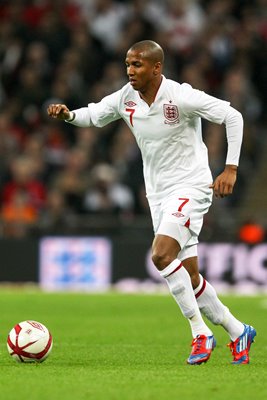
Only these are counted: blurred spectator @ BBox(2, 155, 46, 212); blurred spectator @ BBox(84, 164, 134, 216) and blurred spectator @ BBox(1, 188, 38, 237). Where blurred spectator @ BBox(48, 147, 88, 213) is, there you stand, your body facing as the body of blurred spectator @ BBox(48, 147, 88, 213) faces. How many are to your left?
1

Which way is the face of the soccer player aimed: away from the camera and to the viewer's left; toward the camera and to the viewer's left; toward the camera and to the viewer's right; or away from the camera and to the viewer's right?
toward the camera and to the viewer's left

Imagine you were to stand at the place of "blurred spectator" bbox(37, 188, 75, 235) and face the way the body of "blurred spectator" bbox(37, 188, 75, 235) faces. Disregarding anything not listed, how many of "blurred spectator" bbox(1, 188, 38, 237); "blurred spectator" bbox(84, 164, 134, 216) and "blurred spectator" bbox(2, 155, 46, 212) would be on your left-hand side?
1

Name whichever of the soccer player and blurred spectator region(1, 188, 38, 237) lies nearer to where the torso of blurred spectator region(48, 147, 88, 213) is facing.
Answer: the soccer player

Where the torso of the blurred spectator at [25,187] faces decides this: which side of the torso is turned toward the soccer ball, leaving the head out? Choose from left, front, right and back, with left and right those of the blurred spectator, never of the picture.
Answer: front

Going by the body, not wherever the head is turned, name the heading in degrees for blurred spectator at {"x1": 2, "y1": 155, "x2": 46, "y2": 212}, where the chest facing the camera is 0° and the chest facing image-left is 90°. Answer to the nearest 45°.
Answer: approximately 0°

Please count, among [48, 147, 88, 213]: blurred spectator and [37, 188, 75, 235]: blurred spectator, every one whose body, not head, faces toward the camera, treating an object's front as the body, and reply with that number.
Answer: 2

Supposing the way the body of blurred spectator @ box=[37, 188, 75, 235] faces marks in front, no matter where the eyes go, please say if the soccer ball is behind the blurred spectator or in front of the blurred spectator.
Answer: in front

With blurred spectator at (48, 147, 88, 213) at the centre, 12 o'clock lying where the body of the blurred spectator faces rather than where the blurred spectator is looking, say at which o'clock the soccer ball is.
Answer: The soccer ball is roughly at 12 o'clock from the blurred spectator.

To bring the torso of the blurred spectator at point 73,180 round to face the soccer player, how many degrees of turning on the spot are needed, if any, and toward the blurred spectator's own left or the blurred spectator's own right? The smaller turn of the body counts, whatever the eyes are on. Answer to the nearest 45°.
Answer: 0° — they already face them
